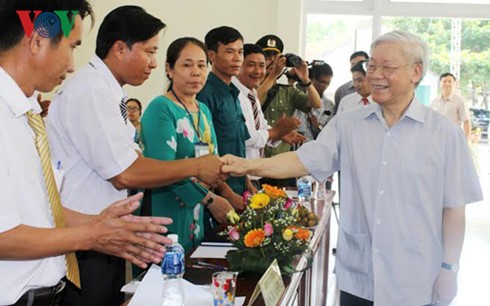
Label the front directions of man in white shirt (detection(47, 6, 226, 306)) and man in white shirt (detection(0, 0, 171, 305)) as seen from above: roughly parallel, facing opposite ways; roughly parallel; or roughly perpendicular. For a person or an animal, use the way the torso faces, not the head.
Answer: roughly parallel

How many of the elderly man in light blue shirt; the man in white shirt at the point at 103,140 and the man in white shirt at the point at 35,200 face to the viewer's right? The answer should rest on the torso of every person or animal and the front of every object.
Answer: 2

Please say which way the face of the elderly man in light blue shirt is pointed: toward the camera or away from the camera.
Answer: toward the camera

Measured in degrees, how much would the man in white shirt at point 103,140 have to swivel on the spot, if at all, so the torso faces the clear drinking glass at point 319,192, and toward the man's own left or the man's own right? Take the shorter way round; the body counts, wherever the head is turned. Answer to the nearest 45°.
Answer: approximately 45° to the man's own left

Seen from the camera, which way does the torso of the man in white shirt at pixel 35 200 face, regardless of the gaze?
to the viewer's right

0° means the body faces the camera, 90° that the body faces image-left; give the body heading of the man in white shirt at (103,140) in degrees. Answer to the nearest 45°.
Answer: approximately 270°

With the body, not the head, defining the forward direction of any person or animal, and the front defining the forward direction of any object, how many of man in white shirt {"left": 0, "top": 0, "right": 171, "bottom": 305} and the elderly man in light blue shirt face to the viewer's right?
1

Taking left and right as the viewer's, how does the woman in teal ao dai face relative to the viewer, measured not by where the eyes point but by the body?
facing the viewer and to the right of the viewer

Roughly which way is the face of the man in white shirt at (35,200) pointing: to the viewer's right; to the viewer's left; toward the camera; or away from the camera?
to the viewer's right

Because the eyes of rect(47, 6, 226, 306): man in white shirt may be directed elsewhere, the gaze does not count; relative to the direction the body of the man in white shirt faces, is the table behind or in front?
in front

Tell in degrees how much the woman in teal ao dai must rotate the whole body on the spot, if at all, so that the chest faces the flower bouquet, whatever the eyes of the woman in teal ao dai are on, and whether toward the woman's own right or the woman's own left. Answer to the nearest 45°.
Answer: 0° — they already face it

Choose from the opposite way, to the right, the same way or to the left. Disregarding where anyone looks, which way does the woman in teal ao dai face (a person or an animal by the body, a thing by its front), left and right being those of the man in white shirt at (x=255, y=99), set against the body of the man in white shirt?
the same way

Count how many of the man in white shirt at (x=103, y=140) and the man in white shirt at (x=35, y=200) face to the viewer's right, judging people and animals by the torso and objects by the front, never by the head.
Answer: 2

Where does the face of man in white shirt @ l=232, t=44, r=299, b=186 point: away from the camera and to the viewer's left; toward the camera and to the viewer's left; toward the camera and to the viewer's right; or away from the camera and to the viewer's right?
toward the camera and to the viewer's right
